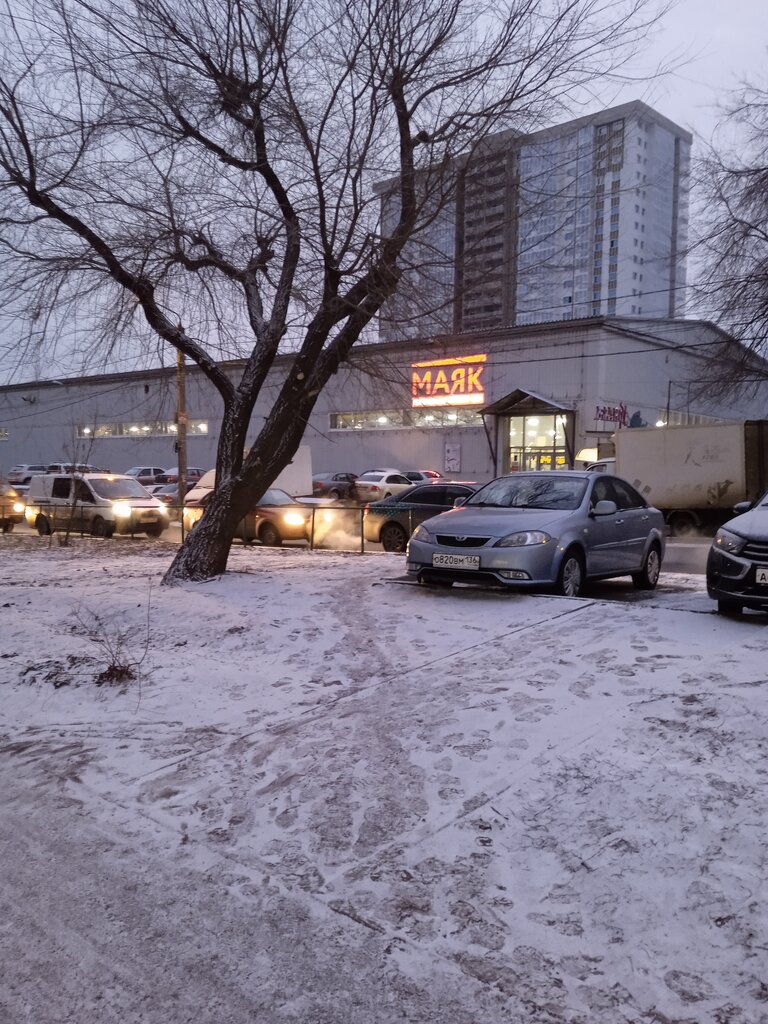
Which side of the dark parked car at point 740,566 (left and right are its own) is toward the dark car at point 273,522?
right

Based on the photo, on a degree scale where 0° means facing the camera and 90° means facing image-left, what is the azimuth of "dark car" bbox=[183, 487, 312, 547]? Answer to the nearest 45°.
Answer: approximately 315°

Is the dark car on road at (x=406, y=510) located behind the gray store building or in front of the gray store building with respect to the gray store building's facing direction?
in front

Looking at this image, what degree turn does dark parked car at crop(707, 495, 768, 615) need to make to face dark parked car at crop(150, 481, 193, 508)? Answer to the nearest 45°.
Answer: approximately 90° to its right

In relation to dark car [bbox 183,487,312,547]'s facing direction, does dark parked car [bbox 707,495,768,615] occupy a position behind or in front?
in front

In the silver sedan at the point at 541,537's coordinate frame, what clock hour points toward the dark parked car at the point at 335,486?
The dark parked car is roughly at 4 o'clock from the silver sedan.

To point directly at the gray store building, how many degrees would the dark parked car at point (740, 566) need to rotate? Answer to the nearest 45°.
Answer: approximately 135° to its right

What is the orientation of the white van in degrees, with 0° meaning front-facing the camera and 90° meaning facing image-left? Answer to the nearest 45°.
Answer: approximately 315°
